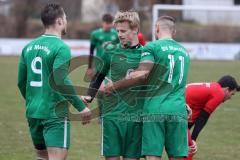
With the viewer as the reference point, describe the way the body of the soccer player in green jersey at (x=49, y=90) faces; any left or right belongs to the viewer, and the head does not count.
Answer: facing away from the viewer and to the right of the viewer

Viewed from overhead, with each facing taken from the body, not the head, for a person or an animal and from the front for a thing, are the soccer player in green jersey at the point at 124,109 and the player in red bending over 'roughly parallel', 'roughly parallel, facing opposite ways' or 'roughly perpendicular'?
roughly perpendicular

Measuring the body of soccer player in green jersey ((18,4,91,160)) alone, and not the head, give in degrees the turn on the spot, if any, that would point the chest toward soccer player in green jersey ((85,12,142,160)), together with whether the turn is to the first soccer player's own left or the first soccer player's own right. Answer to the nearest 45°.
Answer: approximately 45° to the first soccer player's own right

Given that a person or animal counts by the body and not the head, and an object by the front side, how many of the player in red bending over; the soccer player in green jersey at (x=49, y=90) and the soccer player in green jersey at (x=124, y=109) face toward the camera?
1

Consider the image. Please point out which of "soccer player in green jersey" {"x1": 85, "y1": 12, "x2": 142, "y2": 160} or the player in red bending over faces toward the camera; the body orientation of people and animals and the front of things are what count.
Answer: the soccer player in green jersey

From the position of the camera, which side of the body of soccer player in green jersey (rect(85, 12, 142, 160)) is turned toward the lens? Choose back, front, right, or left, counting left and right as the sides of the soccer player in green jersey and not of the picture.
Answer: front

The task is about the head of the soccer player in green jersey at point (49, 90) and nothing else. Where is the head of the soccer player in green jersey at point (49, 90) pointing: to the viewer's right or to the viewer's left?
to the viewer's right

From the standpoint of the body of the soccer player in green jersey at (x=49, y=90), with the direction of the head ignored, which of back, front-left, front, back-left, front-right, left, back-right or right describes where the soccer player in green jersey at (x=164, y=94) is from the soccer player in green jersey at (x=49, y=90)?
front-right

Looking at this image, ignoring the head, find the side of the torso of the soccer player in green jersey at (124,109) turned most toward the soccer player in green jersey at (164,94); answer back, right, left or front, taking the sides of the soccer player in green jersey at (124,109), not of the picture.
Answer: left

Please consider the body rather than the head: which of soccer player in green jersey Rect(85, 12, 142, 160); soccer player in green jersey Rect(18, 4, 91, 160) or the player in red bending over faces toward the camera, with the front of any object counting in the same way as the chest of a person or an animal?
soccer player in green jersey Rect(85, 12, 142, 160)

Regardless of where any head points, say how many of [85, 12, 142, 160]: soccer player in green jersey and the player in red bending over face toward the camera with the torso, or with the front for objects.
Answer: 1

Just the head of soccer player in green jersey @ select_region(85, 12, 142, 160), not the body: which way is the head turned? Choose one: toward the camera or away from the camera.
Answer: toward the camera
